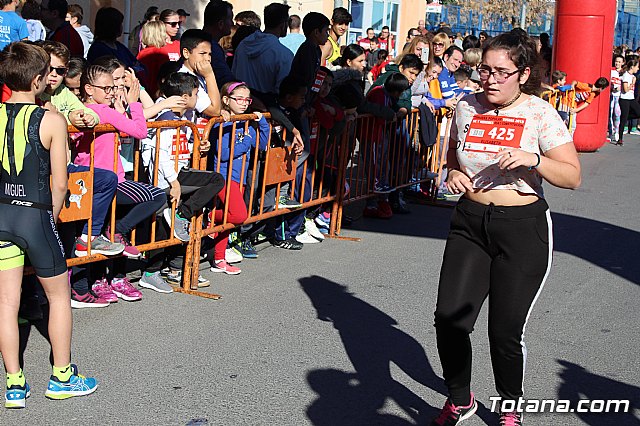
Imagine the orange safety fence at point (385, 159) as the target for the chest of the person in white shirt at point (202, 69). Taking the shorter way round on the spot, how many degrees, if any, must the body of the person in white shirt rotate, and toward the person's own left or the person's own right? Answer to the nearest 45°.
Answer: approximately 90° to the person's own left

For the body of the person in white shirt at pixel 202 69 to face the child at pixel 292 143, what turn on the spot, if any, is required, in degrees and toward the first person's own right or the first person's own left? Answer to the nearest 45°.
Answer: approximately 90° to the first person's own left

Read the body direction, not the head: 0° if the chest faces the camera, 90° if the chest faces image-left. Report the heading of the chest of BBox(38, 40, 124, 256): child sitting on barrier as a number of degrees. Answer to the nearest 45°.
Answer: approximately 315°

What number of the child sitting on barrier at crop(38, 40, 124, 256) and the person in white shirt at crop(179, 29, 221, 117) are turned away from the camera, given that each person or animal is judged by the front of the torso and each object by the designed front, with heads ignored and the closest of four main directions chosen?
0

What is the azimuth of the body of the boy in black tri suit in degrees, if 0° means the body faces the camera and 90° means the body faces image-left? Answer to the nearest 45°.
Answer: approximately 225°
